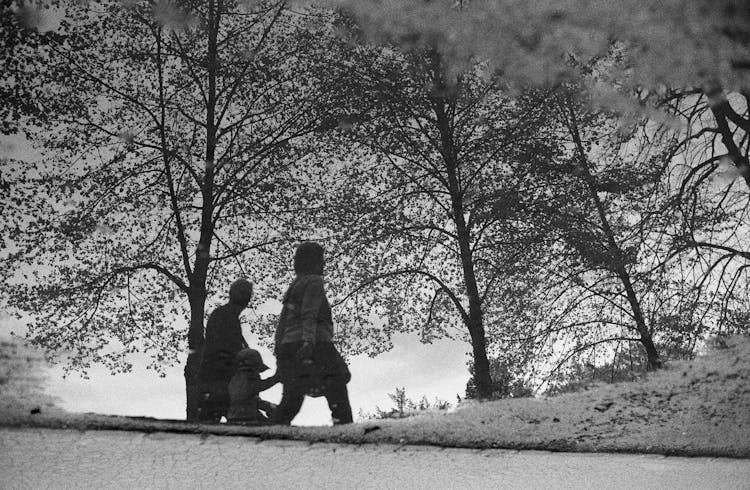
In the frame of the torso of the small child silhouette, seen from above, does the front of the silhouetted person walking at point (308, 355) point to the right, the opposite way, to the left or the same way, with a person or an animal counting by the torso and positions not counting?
the same way

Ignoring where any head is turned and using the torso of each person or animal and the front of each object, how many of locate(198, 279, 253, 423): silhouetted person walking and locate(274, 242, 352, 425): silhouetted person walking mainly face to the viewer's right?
2

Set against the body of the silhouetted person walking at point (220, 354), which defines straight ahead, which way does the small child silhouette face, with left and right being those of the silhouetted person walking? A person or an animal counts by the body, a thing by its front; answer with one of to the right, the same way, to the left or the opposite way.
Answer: the same way

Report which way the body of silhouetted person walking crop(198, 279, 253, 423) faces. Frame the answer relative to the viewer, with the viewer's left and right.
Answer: facing to the right of the viewer

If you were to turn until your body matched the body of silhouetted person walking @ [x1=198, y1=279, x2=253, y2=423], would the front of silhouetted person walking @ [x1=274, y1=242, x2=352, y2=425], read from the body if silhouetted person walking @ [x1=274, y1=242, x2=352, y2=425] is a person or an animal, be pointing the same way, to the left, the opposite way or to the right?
the same way

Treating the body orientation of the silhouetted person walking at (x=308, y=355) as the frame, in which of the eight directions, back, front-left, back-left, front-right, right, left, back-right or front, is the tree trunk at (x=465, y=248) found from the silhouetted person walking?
front-left

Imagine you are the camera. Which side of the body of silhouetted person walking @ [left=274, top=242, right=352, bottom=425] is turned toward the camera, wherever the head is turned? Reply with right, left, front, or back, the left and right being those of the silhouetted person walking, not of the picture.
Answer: right

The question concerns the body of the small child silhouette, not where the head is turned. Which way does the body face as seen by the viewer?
to the viewer's right
